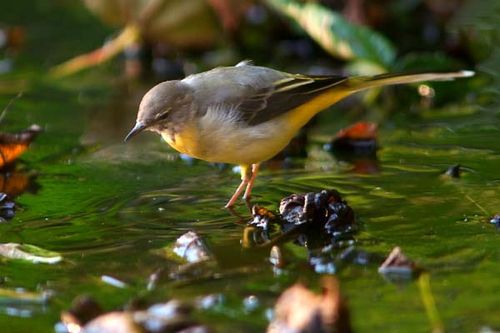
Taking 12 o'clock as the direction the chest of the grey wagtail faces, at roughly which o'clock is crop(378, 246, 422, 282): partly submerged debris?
The partly submerged debris is roughly at 8 o'clock from the grey wagtail.

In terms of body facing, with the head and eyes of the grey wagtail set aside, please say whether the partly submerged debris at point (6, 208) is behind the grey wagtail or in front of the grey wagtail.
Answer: in front

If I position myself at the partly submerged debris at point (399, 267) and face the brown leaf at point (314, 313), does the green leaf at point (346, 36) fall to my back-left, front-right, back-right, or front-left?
back-right

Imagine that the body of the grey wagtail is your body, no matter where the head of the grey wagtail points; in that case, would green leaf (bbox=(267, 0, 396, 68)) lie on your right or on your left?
on your right

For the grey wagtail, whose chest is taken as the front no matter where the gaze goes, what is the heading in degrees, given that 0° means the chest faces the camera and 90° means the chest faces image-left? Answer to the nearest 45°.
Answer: approximately 90°

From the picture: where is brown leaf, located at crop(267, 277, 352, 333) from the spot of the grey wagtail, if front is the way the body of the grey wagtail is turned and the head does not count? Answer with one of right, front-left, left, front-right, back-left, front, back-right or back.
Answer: left

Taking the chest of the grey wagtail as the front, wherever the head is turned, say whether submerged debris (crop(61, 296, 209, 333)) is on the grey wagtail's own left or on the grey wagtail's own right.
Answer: on the grey wagtail's own left

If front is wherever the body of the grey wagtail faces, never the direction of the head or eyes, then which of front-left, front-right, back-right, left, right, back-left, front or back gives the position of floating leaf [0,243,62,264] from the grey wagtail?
front-left

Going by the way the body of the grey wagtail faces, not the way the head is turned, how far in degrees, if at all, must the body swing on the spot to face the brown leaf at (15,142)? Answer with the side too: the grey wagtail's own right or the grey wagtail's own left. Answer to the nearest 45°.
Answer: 0° — it already faces it

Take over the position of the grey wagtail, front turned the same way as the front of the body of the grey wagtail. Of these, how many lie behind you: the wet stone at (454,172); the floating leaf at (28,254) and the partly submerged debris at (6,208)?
1

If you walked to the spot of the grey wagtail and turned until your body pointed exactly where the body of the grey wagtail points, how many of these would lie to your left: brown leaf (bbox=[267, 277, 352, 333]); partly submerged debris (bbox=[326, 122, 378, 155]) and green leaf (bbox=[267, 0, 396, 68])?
1

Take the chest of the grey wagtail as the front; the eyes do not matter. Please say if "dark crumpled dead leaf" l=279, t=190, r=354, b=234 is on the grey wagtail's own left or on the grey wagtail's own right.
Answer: on the grey wagtail's own left

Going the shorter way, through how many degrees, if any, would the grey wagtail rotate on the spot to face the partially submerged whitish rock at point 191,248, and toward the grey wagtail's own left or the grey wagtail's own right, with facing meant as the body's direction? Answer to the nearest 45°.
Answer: approximately 90° to the grey wagtail's own left

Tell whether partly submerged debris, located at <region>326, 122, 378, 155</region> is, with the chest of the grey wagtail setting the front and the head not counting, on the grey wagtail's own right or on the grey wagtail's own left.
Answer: on the grey wagtail's own right
